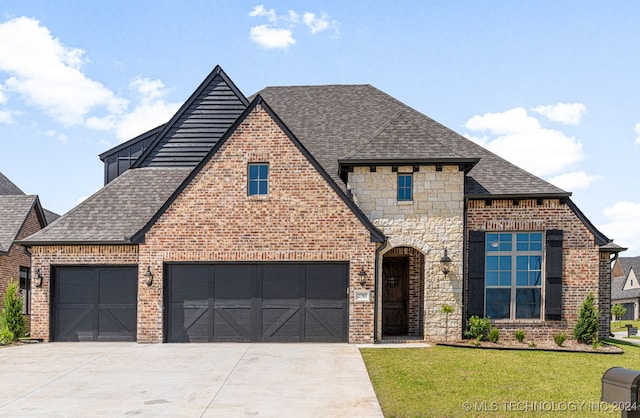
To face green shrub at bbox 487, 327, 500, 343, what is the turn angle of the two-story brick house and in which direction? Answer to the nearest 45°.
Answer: approximately 90° to its left

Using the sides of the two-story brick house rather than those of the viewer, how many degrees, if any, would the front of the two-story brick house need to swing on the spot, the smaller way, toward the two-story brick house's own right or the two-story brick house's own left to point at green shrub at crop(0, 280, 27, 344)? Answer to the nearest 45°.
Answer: approximately 90° to the two-story brick house's own right

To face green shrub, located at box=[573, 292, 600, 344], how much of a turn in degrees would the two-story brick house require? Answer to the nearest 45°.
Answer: approximately 90° to its left

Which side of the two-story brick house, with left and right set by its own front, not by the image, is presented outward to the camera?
front
